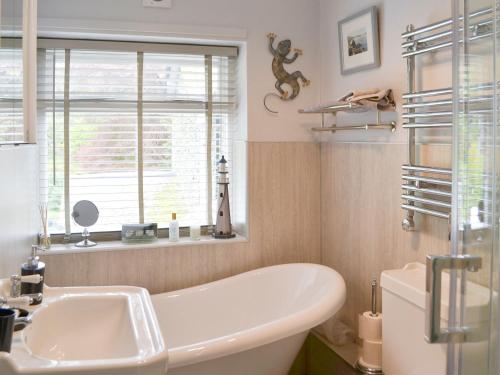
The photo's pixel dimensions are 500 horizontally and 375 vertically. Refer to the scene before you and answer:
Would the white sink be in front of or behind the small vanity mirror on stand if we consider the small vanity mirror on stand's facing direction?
in front

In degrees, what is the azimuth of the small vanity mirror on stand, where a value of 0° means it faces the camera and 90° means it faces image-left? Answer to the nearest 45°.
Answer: approximately 0°

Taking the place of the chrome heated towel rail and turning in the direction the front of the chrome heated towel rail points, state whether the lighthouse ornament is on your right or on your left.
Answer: on your right

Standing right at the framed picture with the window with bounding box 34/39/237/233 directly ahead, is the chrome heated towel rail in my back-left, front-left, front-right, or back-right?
back-left

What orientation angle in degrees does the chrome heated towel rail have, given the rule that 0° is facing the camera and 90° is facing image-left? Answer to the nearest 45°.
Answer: approximately 45°

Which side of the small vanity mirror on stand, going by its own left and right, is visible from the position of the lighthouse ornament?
left

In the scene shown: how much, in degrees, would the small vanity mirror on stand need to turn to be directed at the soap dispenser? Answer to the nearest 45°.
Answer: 0° — it already faces it

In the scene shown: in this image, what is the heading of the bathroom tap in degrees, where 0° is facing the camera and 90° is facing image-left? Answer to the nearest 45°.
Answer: approximately 270°
